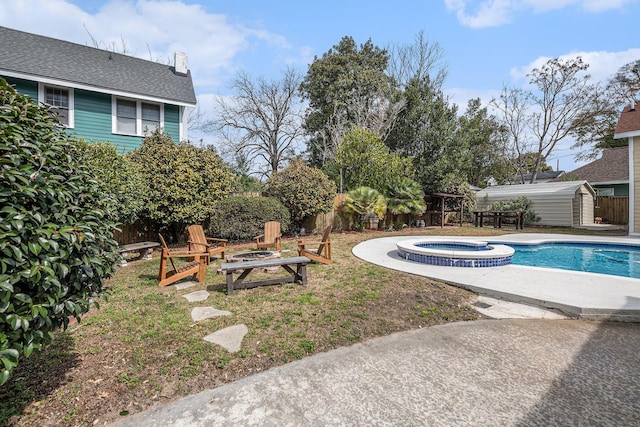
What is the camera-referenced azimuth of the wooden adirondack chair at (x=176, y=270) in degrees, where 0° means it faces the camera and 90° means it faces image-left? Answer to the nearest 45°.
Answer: approximately 270°

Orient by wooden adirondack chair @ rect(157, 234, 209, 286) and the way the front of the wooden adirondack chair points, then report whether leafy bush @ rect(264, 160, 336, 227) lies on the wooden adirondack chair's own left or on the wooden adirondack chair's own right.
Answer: on the wooden adirondack chair's own left

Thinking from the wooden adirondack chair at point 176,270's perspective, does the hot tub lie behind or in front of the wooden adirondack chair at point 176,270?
in front

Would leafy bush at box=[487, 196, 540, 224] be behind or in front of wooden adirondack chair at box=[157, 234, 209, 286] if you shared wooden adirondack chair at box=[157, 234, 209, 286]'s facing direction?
in front

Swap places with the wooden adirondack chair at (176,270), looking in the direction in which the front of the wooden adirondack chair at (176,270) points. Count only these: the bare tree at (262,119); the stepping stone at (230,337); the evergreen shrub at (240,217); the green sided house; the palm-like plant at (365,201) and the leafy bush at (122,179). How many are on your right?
1

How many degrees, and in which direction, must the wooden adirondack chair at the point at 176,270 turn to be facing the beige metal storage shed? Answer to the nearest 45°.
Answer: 0° — it already faces it

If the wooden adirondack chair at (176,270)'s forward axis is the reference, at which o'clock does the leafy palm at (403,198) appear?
The leafy palm is roughly at 11 o'clock from the wooden adirondack chair.

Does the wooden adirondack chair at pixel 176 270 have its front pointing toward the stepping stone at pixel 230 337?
no

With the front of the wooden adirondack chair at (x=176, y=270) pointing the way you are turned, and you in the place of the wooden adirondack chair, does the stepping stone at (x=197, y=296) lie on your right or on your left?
on your right

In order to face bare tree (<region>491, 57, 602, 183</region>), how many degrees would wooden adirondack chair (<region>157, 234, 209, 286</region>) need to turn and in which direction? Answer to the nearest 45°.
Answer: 0° — it already faces it

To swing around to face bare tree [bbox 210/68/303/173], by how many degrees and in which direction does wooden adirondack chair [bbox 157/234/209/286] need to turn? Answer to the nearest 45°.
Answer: approximately 90° to its left

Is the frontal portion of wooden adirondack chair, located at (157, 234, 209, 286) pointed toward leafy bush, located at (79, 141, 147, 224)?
no

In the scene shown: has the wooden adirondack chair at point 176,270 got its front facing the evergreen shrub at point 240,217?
no

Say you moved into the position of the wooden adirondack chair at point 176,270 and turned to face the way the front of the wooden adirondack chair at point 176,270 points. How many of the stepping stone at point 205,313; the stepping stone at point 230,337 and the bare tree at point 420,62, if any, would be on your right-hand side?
2
